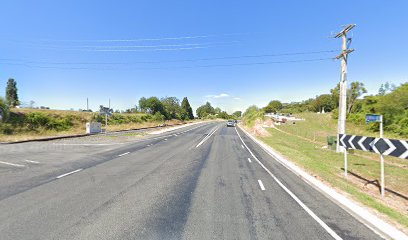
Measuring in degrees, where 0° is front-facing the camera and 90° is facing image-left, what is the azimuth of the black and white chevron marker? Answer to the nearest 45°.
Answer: approximately 45°
